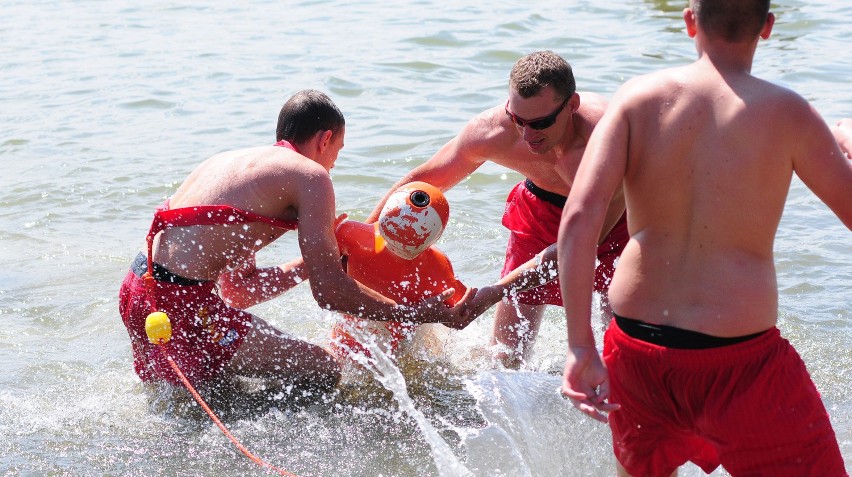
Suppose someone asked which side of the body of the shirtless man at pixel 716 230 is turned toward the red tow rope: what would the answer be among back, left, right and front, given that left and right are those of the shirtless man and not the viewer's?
left

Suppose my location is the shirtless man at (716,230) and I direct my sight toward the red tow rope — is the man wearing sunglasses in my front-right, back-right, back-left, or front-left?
front-right

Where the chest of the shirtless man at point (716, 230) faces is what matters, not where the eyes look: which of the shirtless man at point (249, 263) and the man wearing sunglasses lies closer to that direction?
the man wearing sunglasses

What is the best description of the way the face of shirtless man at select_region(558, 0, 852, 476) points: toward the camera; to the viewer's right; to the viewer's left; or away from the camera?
away from the camera

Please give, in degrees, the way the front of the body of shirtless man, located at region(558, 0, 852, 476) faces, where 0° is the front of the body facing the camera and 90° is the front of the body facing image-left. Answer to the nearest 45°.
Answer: approximately 180°

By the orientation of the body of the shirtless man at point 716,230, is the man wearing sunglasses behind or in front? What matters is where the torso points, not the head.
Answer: in front

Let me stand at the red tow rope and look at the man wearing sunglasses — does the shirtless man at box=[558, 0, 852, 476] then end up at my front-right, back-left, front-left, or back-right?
front-right

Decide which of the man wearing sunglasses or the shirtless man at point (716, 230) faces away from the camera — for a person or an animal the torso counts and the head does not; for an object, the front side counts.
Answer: the shirtless man

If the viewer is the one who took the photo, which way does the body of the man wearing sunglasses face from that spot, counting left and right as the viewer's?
facing the viewer and to the left of the viewer

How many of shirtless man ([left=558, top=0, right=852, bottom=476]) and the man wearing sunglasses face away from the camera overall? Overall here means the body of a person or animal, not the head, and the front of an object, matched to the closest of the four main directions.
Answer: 1

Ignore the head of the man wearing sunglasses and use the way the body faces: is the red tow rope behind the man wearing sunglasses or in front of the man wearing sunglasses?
in front
